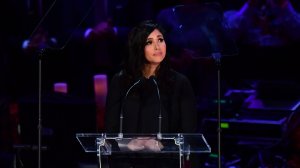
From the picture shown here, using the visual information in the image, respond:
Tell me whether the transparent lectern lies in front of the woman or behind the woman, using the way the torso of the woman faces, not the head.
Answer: in front
